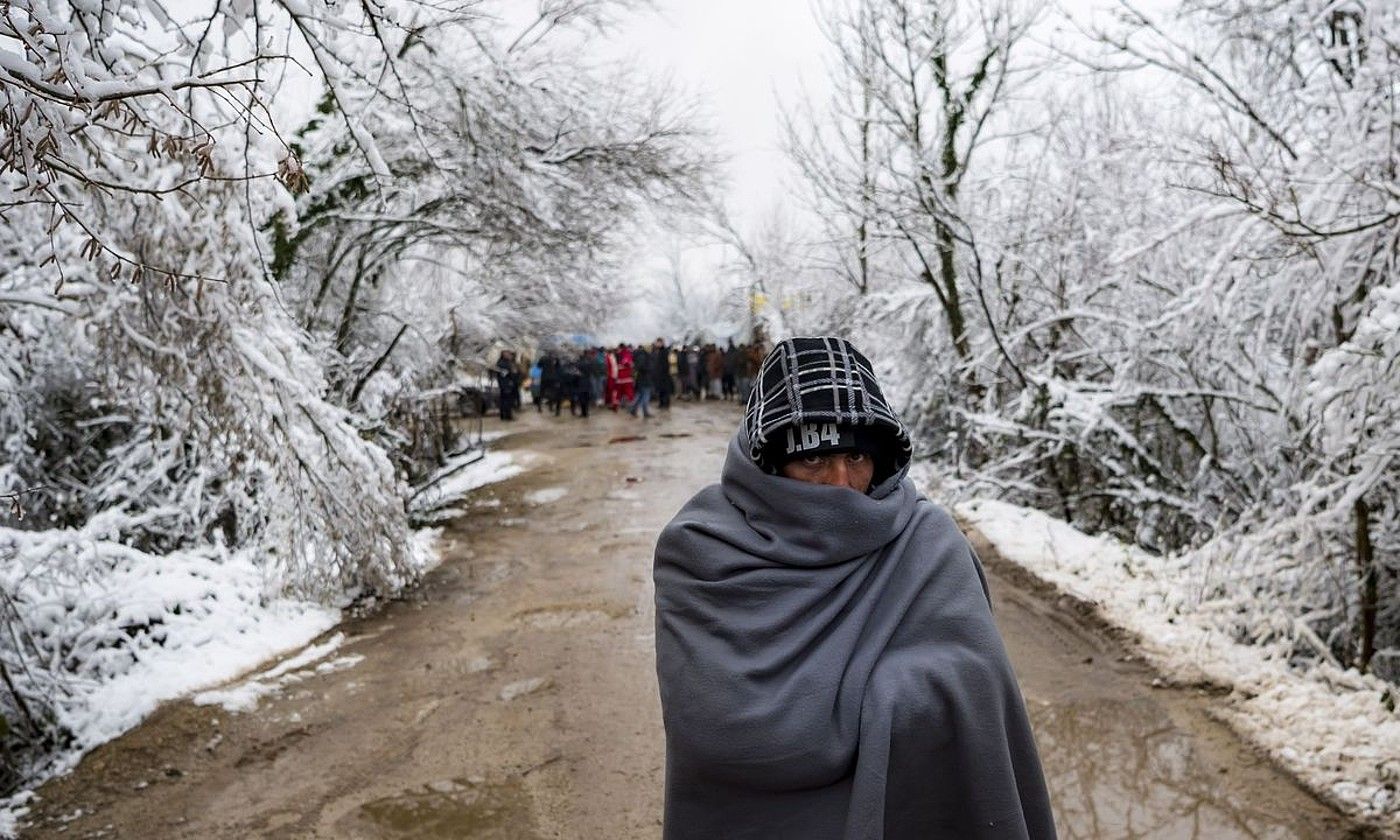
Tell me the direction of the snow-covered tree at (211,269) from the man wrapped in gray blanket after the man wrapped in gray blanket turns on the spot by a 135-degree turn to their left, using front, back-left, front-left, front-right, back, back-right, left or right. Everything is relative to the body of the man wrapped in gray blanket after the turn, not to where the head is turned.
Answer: left

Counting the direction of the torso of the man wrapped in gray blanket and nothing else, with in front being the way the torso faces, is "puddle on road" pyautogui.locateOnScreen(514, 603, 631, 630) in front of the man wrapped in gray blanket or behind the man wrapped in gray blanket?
behind

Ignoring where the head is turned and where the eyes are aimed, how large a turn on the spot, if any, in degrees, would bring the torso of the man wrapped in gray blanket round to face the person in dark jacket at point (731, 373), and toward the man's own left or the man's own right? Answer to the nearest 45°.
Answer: approximately 180°

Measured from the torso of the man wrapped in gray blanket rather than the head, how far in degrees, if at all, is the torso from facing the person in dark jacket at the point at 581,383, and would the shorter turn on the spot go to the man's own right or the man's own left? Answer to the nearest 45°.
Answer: approximately 180°

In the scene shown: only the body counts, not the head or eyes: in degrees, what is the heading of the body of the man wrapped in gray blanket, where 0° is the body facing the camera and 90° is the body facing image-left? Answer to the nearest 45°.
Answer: approximately 0°

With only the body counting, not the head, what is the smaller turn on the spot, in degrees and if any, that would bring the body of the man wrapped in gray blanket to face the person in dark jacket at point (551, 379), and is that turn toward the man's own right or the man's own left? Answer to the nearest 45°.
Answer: approximately 180°

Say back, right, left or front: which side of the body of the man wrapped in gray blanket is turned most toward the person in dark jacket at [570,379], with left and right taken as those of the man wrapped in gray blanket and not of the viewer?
back

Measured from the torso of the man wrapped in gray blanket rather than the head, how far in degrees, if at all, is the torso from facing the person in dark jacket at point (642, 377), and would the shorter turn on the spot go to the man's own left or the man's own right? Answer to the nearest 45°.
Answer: approximately 180°

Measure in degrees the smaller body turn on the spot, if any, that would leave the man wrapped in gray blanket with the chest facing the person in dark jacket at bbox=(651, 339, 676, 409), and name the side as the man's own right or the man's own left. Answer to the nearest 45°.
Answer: approximately 180°

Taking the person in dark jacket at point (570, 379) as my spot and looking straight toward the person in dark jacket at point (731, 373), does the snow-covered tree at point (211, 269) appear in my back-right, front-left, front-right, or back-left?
back-right
